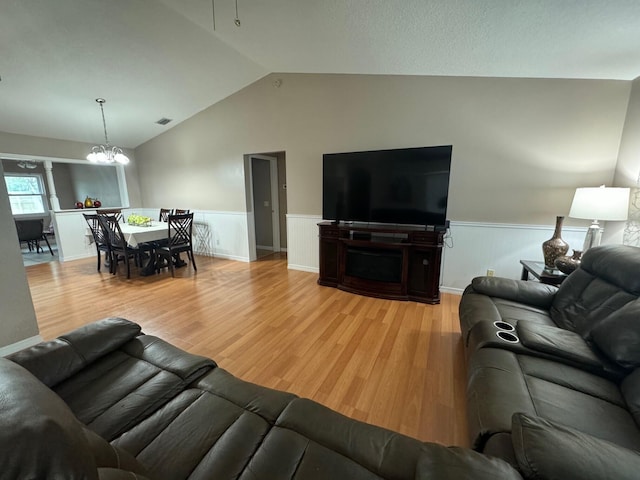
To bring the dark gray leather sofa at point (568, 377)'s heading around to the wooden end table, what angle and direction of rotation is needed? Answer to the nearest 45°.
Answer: approximately 90° to its right

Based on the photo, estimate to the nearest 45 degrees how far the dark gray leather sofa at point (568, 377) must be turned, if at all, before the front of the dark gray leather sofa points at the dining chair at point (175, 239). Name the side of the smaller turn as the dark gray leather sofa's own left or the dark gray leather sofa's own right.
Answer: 0° — it already faces it

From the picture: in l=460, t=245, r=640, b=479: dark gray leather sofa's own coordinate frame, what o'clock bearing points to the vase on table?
The vase on table is roughly at 3 o'clock from the dark gray leather sofa.

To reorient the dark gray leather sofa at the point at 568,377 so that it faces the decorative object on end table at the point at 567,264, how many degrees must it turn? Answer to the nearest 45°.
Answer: approximately 90° to its right

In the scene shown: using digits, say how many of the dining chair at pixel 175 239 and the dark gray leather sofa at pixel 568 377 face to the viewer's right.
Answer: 0

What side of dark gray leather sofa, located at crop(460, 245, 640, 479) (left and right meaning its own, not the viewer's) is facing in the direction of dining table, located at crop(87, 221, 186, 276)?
front

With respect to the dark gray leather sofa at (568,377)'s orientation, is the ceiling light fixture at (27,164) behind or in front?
in front

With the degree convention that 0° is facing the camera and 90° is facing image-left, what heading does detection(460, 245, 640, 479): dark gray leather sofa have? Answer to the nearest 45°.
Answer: approximately 90°

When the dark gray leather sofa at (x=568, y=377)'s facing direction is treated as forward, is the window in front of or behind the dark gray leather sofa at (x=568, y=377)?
in front

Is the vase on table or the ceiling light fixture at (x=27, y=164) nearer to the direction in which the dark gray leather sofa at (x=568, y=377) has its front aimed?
the ceiling light fixture
